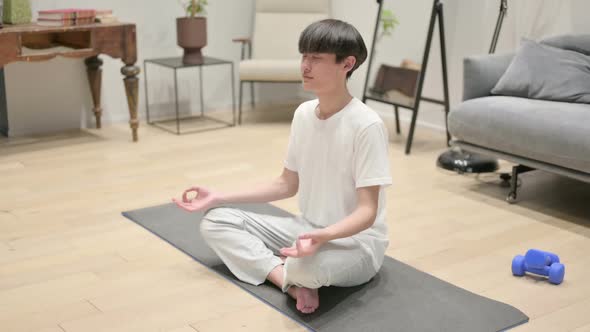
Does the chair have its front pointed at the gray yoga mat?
yes

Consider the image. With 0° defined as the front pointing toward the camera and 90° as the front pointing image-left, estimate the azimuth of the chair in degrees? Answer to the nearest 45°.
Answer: approximately 0°

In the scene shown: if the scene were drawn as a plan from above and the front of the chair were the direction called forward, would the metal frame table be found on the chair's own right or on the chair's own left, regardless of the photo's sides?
on the chair's own right

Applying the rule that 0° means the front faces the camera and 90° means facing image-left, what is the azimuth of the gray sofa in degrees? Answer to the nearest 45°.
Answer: approximately 45°

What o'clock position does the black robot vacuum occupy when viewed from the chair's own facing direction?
The black robot vacuum is roughly at 11 o'clock from the chair.
